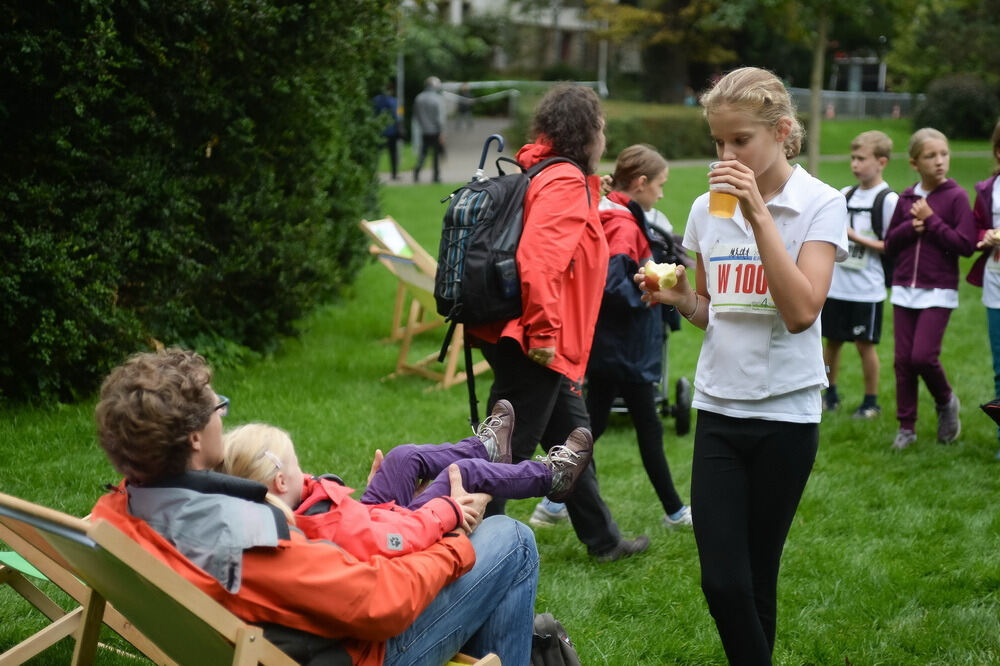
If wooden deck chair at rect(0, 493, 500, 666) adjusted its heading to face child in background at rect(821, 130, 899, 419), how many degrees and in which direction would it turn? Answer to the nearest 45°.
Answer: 0° — it already faces them

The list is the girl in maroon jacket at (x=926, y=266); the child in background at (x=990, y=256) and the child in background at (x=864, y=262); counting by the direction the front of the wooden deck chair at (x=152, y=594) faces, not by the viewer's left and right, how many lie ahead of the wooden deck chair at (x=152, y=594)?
3

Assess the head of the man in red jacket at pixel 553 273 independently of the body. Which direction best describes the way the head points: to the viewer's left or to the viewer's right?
to the viewer's right

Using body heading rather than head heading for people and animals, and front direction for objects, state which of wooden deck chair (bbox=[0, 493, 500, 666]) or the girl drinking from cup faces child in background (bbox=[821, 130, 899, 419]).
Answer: the wooden deck chair

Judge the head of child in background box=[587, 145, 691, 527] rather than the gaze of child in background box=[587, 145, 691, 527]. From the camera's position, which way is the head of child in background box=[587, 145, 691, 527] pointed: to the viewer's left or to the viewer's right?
to the viewer's right

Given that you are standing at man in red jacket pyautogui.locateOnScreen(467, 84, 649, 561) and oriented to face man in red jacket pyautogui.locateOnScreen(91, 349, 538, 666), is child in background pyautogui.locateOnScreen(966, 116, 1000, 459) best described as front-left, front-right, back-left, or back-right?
back-left
